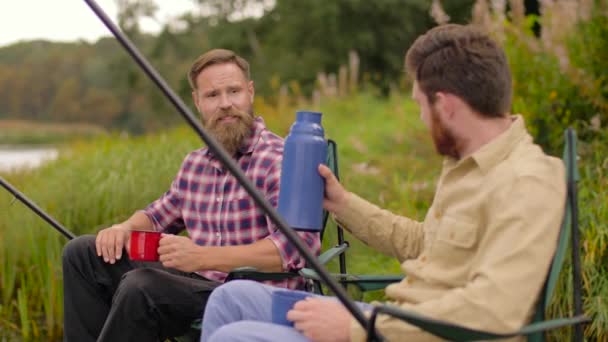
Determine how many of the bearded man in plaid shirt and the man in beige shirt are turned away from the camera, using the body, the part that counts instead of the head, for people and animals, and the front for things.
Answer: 0

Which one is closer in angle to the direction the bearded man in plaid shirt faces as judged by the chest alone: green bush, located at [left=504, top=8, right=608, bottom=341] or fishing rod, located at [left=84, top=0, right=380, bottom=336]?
the fishing rod

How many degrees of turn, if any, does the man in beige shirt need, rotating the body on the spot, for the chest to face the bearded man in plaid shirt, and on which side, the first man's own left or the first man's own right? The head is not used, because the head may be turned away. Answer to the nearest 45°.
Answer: approximately 45° to the first man's own right

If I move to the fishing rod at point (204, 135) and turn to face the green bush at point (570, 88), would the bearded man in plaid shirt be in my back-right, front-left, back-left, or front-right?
front-left

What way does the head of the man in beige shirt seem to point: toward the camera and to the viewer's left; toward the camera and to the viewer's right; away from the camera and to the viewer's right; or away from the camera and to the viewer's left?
away from the camera and to the viewer's left

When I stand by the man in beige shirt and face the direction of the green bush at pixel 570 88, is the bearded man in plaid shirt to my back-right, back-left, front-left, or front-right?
front-left

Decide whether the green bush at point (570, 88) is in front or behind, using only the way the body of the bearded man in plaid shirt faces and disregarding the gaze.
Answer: behind

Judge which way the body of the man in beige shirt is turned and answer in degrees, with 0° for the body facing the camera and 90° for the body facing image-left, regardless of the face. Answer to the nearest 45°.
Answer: approximately 90°

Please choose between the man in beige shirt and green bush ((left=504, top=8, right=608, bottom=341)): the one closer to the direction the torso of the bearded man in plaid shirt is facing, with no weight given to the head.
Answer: the man in beige shirt

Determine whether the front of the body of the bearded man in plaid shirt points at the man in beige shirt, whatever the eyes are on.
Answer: no

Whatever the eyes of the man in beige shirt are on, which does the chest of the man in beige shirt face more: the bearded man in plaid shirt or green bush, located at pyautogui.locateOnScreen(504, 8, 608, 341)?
the bearded man in plaid shirt
